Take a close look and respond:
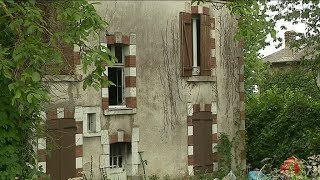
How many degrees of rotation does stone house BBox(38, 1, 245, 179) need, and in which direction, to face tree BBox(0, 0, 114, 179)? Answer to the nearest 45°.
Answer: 0° — it already faces it

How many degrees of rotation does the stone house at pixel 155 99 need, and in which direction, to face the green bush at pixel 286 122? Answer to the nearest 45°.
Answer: approximately 135° to its left

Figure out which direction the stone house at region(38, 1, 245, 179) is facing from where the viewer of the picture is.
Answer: facing the viewer

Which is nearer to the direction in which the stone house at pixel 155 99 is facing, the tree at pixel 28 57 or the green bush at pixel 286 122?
the tree

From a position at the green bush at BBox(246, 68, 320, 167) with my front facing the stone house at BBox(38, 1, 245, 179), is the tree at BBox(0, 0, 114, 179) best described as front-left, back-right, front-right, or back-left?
front-left
